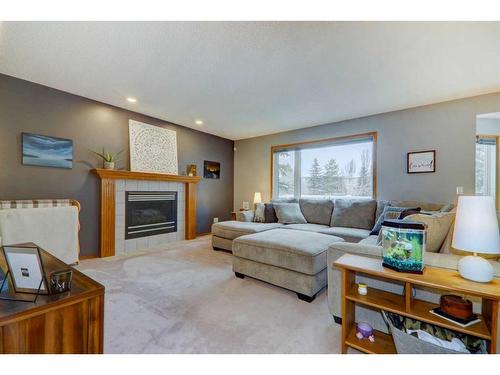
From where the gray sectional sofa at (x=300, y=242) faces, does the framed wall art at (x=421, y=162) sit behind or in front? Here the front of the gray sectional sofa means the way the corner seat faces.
behind

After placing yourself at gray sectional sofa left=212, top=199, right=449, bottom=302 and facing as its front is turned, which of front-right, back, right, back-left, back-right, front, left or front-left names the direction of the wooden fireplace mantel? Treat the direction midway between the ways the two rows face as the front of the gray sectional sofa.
front-right

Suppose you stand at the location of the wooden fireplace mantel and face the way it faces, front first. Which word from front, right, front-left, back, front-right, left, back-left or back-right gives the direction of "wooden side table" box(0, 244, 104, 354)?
front-right

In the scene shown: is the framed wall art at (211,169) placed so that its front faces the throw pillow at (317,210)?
yes

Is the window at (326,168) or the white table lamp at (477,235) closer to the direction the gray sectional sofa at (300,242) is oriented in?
the white table lamp

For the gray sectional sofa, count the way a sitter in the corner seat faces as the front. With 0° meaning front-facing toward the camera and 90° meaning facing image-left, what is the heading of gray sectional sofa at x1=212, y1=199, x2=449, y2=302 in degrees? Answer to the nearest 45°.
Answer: approximately 45°

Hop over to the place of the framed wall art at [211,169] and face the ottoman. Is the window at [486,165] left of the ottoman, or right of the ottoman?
left

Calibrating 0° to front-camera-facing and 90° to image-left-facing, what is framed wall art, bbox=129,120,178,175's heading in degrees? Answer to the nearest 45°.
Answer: approximately 315°

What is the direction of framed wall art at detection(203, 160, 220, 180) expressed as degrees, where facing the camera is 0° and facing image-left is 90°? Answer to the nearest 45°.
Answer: approximately 315°
